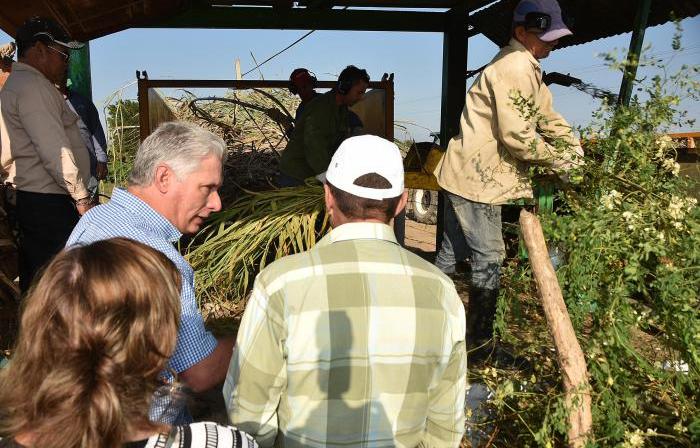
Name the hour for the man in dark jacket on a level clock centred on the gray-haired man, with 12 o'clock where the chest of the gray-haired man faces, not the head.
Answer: The man in dark jacket is roughly at 10 o'clock from the gray-haired man.

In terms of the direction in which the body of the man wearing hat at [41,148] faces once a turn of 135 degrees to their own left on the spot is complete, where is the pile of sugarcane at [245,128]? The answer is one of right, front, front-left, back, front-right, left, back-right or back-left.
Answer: right

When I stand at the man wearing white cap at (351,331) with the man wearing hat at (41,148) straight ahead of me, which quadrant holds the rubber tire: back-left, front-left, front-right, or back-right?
front-right

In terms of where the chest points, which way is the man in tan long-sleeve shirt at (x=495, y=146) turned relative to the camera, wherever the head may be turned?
to the viewer's right

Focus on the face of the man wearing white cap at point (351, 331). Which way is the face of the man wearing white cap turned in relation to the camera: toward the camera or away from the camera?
away from the camera

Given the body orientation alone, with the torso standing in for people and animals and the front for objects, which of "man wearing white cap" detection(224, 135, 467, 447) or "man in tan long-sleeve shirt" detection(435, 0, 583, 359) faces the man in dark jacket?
the man wearing white cap

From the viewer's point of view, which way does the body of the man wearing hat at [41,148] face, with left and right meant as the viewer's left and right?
facing to the right of the viewer

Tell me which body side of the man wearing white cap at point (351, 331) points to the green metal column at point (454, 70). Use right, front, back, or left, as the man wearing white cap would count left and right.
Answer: front

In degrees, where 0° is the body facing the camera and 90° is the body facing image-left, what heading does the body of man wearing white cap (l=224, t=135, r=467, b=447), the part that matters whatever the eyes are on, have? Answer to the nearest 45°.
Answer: approximately 180°

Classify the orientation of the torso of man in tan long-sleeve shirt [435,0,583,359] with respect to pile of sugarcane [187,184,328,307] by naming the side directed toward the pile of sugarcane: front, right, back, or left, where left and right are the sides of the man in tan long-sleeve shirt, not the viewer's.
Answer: back

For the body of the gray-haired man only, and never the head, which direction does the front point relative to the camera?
to the viewer's right

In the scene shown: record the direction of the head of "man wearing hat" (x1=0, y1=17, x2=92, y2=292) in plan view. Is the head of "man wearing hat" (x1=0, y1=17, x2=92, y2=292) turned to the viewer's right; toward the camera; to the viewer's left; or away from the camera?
to the viewer's right

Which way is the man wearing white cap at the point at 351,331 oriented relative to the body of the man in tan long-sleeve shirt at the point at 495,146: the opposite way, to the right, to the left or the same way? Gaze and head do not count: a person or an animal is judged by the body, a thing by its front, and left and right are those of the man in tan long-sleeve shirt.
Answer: to the left

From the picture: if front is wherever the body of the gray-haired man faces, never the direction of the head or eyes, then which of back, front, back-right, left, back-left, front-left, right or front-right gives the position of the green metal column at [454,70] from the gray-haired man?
front-left
